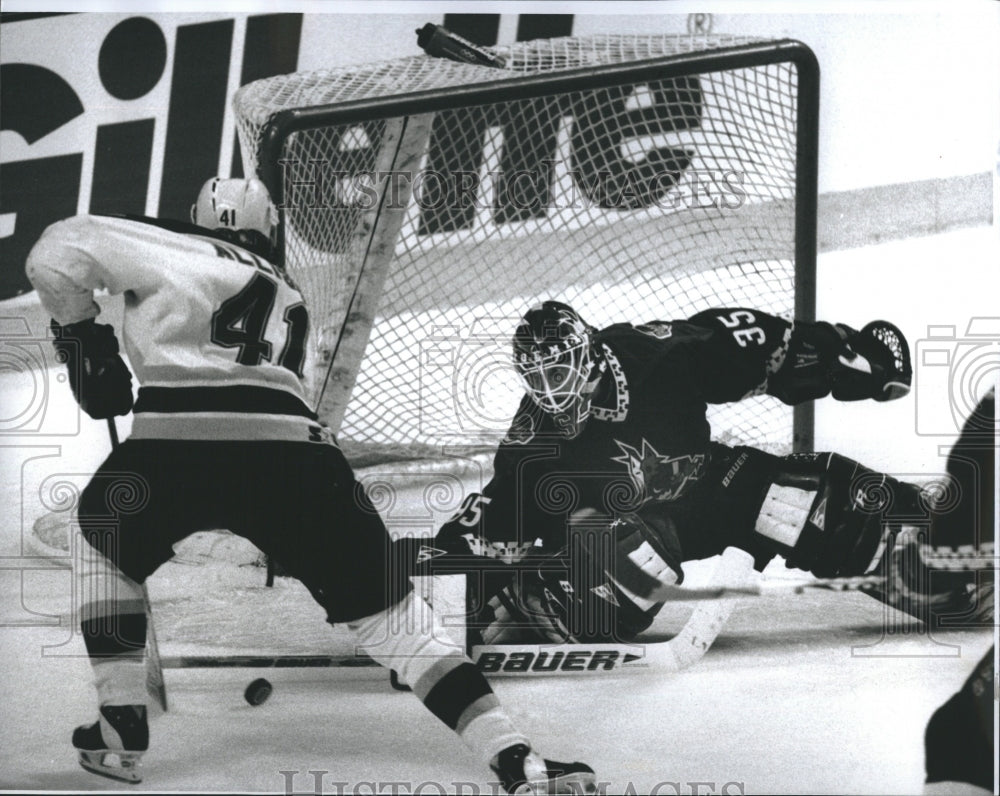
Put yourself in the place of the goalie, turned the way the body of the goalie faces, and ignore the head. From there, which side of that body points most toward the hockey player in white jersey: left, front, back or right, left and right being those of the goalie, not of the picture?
right

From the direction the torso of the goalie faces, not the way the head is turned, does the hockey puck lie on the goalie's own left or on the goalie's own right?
on the goalie's own right

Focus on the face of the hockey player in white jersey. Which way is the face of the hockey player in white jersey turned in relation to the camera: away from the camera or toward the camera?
away from the camera

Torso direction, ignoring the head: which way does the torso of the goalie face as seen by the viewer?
toward the camera
